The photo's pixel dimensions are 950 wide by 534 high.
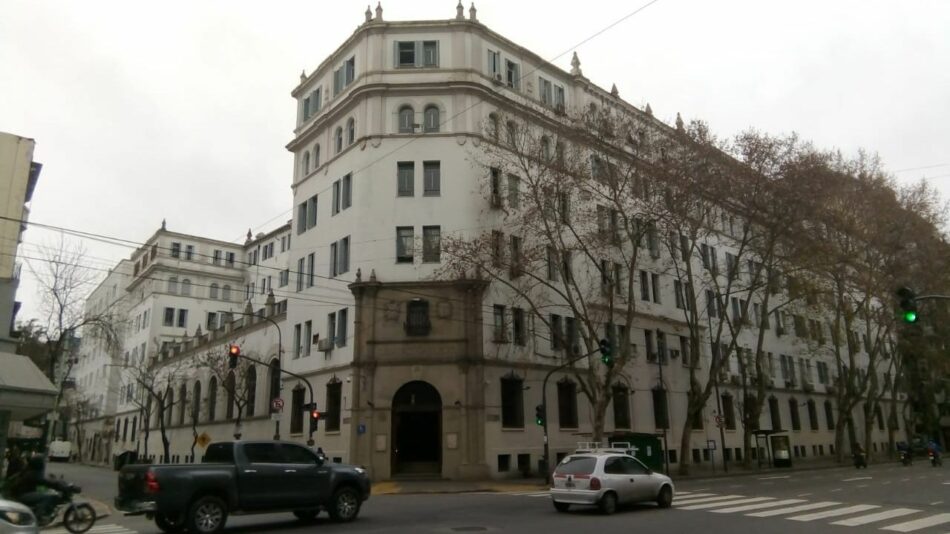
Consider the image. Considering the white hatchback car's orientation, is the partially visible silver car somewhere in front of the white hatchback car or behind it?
behind

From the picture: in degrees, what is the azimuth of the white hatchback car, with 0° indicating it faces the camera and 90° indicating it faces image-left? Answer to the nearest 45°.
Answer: approximately 225°

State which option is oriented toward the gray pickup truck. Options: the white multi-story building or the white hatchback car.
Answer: the white multi-story building

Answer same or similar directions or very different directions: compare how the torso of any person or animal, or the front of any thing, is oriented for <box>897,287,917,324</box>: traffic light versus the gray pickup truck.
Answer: very different directions

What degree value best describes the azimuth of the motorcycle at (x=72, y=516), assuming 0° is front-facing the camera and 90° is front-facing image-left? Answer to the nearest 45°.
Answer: approximately 270°

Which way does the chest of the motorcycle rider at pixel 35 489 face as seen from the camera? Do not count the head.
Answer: to the viewer's right

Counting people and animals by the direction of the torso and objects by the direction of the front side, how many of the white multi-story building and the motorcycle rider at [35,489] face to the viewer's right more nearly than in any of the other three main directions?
1

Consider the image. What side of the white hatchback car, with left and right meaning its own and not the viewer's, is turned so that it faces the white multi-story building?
left

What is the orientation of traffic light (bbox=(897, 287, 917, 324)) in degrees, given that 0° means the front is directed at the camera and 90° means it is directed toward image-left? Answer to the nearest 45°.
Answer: approximately 0°

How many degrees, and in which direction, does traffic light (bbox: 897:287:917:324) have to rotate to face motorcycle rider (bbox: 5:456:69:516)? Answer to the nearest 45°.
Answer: approximately 45° to its right
